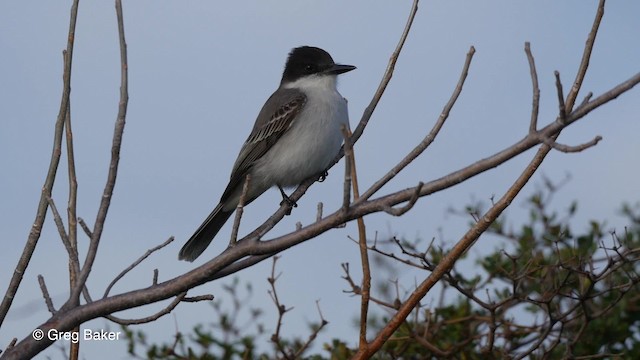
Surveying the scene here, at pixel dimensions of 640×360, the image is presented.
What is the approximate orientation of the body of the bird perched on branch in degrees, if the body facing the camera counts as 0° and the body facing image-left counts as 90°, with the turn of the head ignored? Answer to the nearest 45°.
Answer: approximately 270°

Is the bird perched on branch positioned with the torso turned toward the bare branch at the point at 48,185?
no

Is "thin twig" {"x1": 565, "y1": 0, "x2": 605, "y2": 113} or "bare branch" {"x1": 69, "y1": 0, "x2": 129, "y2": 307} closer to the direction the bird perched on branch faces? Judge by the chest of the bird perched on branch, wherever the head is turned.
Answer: the thin twig
